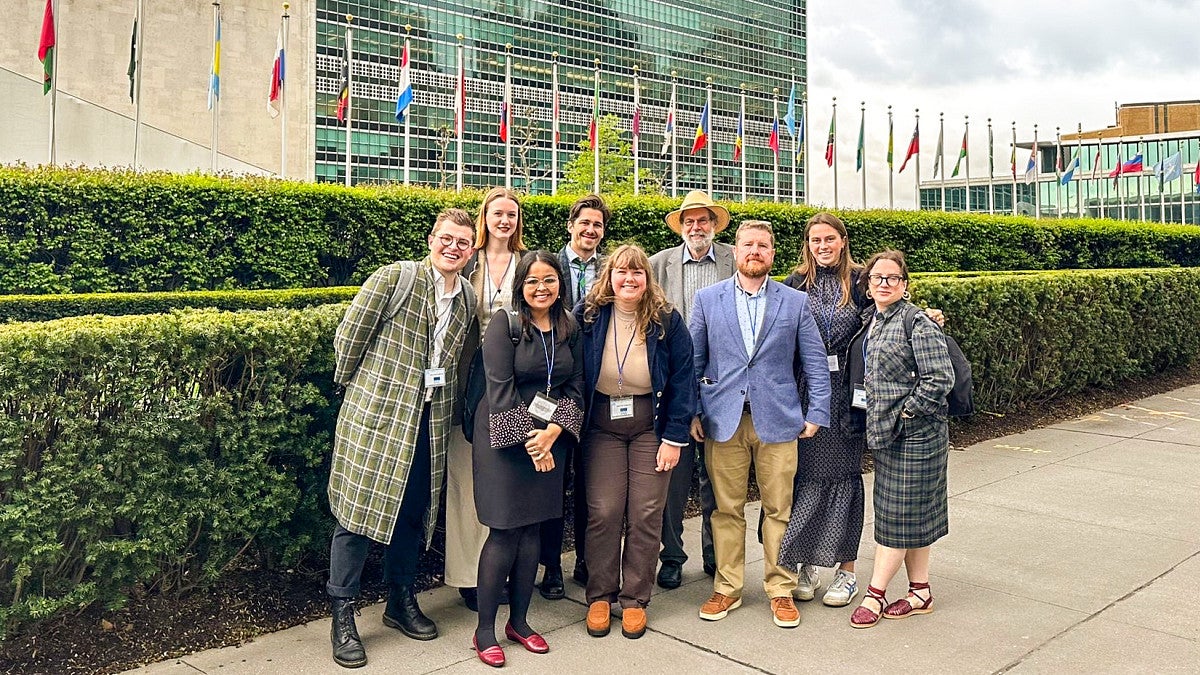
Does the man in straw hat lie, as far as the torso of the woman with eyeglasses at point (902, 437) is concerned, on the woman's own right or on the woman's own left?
on the woman's own right

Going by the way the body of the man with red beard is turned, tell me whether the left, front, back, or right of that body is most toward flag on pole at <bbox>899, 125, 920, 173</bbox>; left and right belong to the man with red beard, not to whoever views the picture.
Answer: back

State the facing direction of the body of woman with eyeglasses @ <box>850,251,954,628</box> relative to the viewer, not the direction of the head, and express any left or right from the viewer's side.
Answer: facing the viewer and to the left of the viewer

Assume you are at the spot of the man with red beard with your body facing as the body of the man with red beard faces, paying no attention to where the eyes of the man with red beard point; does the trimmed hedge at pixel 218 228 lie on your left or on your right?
on your right

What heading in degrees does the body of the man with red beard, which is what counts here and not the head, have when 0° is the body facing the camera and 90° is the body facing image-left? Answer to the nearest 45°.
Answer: approximately 0°

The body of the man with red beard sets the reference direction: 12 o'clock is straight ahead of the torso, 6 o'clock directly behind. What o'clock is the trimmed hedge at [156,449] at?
The trimmed hedge is roughly at 2 o'clock from the man with red beard.

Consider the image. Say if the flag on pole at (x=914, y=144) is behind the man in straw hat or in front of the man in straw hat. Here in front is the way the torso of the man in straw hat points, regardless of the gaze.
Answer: behind
